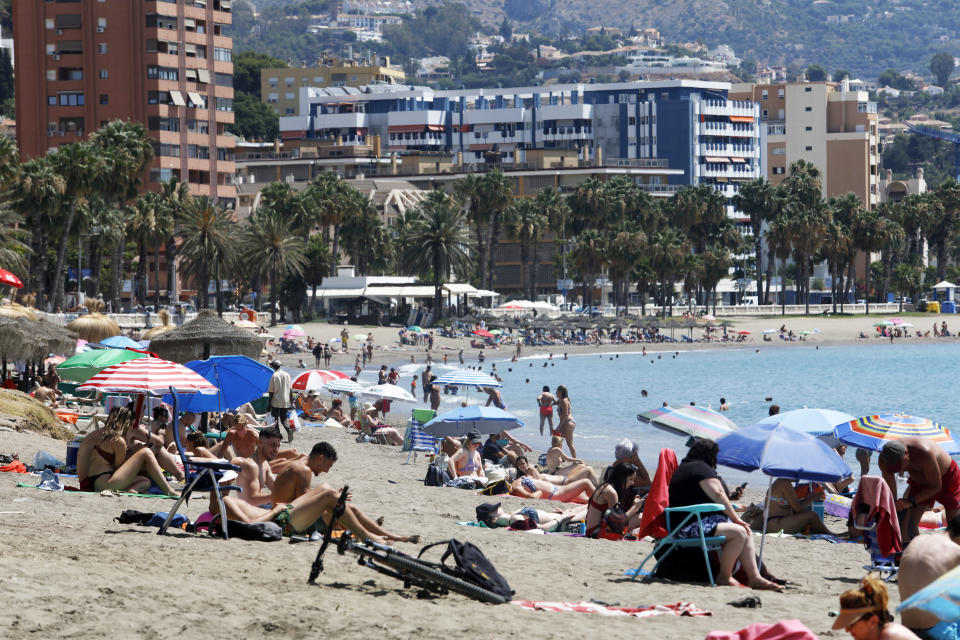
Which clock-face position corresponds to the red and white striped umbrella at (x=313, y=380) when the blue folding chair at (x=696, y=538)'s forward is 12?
The red and white striped umbrella is roughly at 8 o'clock from the blue folding chair.

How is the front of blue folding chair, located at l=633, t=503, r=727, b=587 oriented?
to the viewer's right

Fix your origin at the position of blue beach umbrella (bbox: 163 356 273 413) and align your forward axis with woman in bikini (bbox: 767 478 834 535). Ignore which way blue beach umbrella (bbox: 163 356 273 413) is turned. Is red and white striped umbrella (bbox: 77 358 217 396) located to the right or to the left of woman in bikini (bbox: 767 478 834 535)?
right
